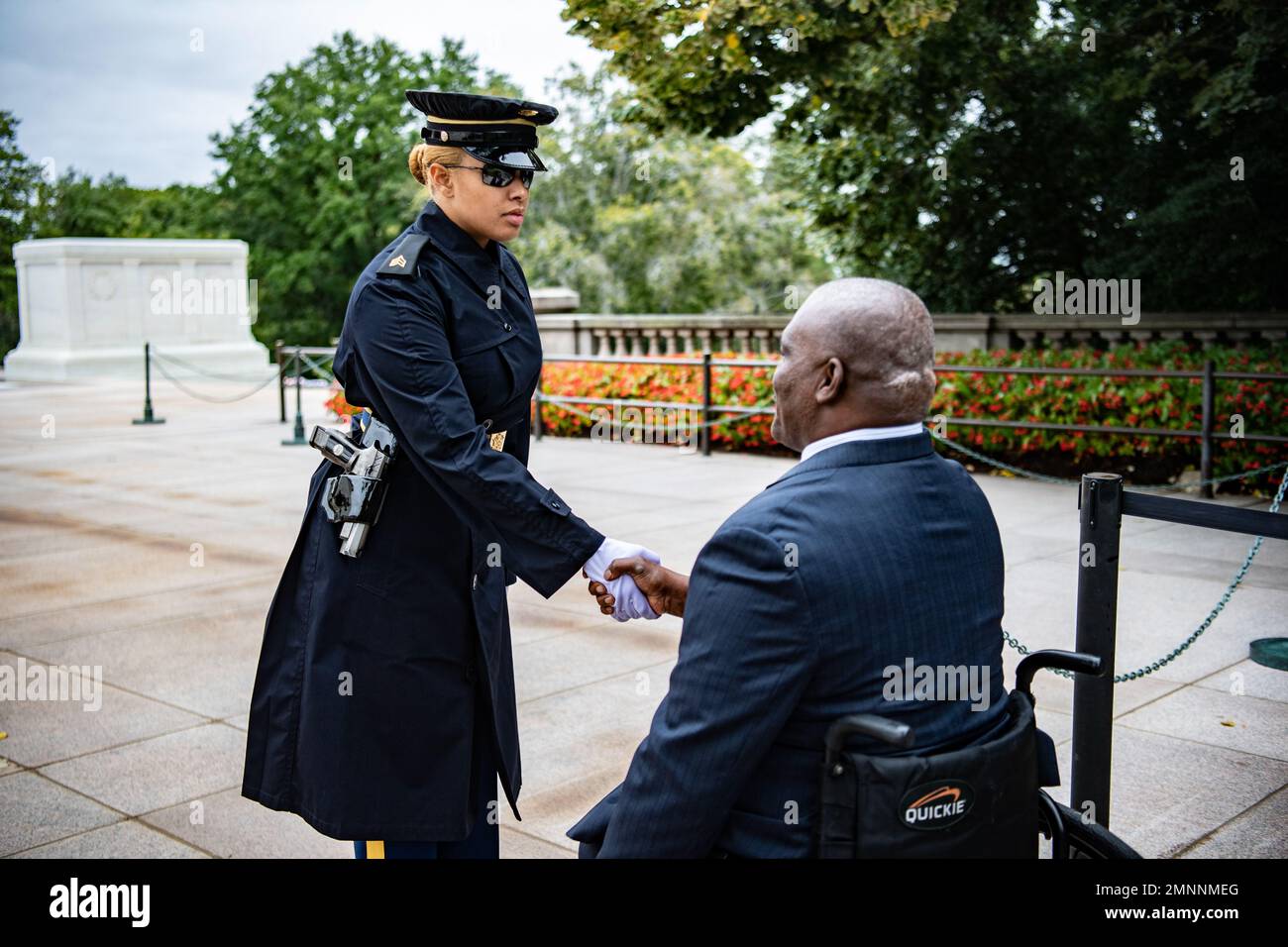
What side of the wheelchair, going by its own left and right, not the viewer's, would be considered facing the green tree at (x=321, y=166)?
front

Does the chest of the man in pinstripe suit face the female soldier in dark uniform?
yes

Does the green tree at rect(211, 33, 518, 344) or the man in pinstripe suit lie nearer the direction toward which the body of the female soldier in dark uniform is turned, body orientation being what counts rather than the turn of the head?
the man in pinstripe suit

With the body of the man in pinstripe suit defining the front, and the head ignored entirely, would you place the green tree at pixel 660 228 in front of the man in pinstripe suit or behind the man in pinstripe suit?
in front

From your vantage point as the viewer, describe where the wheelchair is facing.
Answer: facing away from the viewer and to the left of the viewer

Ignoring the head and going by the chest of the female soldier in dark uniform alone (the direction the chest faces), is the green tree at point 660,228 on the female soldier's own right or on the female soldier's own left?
on the female soldier's own left

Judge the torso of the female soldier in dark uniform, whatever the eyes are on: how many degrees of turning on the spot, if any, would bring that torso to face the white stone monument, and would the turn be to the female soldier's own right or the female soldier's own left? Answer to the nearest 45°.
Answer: approximately 135° to the female soldier's own left

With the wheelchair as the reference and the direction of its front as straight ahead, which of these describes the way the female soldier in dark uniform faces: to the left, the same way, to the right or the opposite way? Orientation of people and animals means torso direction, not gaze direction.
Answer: the opposite way

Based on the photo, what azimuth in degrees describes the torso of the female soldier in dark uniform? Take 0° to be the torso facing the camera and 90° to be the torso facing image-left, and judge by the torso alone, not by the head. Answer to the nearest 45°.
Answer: approximately 315°

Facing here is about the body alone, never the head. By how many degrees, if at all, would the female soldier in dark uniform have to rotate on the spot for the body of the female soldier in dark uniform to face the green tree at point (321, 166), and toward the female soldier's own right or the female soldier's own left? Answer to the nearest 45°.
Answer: approximately 135° to the female soldier's own left

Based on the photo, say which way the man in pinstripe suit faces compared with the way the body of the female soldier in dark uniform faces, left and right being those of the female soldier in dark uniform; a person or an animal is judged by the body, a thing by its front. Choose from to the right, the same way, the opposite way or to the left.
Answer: the opposite way

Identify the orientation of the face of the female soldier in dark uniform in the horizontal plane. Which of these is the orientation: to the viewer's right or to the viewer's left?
to the viewer's right

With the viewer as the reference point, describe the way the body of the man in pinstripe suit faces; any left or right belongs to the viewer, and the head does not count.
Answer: facing away from the viewer and to the left of the viewer

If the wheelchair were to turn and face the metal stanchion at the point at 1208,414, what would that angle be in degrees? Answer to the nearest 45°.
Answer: approximately 45° to its right

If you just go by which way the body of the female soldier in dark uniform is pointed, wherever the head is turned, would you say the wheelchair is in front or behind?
in front
